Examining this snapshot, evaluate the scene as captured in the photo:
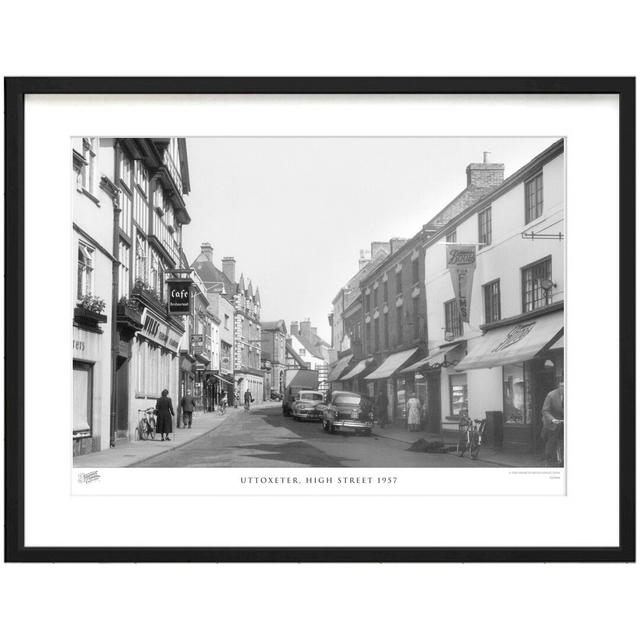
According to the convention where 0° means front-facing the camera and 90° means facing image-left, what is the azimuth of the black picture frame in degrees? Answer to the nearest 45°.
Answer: approximately 0°
